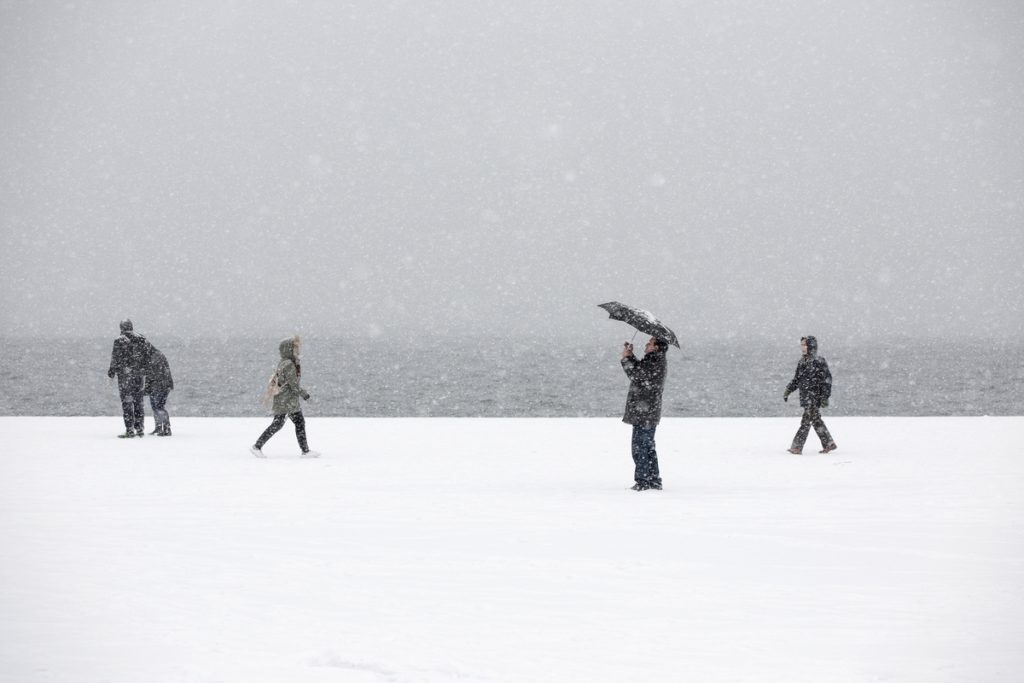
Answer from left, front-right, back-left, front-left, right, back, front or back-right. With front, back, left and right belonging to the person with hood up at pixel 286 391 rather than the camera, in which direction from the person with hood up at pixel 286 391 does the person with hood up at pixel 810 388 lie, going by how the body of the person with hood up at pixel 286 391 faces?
front

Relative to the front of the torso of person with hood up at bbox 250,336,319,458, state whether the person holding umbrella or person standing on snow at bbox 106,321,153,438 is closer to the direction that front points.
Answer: the person holding umbrella

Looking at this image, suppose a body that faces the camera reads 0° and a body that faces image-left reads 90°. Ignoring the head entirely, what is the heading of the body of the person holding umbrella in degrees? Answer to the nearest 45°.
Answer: approximately 90°

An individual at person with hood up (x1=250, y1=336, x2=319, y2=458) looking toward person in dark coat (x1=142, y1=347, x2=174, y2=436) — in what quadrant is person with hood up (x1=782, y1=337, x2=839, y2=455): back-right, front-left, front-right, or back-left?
back-right

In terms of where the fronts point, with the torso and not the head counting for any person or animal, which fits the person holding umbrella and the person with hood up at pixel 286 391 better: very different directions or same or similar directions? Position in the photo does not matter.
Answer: very different directions

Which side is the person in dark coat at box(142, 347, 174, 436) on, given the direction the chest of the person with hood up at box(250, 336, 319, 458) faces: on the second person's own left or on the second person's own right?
on the second person's own left

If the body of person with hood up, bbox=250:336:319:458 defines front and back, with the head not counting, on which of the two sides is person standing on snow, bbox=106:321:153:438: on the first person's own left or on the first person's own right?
on the first person's own left

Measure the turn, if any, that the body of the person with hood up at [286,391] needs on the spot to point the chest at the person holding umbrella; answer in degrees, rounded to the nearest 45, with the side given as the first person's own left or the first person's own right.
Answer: approximately 45° to the first person's own right

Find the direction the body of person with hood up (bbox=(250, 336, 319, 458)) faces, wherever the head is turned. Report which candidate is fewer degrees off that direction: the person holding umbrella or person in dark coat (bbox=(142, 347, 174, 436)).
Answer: the person holding umbrella

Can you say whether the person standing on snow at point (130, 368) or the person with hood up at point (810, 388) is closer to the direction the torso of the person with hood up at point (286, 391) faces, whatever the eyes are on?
the person with hood up

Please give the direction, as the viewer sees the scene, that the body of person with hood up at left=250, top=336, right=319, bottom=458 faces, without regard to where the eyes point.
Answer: to the viewer's right

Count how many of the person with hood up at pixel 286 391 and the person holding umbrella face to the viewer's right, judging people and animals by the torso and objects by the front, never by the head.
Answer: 1

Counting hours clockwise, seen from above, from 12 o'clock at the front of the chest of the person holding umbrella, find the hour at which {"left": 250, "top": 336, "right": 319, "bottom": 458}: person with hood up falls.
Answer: The person with hood up is roughly at 1 o'clock from the person holding umbrella.

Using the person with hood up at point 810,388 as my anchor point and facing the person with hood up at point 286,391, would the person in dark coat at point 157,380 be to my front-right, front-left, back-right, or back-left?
front-right

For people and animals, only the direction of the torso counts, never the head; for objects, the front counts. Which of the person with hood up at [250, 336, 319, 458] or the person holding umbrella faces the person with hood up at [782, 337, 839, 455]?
the person with hood up at [250, 336, 319, 458]
